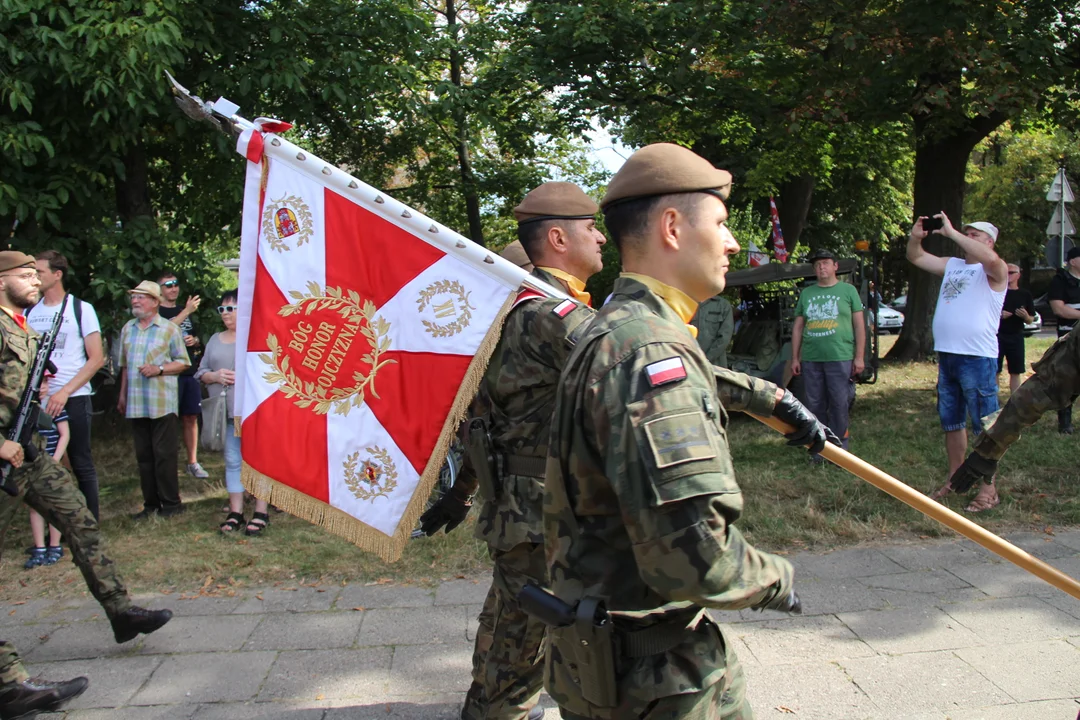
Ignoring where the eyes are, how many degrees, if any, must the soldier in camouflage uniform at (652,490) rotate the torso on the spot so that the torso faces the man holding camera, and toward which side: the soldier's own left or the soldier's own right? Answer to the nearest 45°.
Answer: approximately 90° to the soldier's own left

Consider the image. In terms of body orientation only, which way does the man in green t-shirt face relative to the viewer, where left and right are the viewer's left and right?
facing the viewer

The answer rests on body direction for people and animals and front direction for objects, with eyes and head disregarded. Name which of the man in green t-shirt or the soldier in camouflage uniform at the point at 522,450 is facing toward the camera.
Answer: the man in green t-shirt

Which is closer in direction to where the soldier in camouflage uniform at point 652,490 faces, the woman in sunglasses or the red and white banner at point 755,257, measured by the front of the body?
the red and white banner

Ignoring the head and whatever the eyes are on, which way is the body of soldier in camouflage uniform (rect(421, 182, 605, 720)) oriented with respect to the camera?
to the viewer's right

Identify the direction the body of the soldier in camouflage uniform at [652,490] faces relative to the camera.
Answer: to the viewer's right

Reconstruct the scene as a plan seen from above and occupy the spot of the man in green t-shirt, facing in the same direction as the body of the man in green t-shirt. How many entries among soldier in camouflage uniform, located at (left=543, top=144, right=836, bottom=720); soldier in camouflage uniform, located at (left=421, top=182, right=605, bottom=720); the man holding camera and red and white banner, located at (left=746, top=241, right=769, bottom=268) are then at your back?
1

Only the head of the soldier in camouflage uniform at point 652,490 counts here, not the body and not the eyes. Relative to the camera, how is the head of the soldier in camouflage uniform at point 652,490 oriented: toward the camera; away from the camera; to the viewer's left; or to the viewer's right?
to the viewer's right

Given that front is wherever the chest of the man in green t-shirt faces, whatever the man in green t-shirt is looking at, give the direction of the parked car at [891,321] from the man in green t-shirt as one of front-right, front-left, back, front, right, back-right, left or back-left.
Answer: back

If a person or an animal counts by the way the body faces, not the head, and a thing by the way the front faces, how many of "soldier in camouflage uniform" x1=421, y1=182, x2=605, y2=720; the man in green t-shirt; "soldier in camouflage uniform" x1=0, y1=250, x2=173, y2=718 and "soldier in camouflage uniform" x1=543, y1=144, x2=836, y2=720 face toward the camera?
1

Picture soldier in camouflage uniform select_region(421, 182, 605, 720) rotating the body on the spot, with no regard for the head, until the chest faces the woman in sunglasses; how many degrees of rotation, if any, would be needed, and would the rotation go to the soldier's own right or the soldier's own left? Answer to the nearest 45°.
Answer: approximately 135° to the soldier's own left

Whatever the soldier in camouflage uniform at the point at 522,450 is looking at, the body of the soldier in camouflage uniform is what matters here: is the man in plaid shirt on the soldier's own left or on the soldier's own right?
on the soldier's own left

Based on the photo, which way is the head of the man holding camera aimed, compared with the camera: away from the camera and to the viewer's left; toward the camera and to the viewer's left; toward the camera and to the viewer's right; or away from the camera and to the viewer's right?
toward the camera and to the viewer's left

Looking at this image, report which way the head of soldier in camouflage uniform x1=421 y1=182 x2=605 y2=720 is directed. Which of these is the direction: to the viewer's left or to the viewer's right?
to the viewer's right

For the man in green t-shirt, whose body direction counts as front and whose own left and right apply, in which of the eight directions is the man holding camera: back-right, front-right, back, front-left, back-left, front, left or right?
front-left

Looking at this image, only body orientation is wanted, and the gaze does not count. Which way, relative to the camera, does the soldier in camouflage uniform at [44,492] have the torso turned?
to the viewer's right
